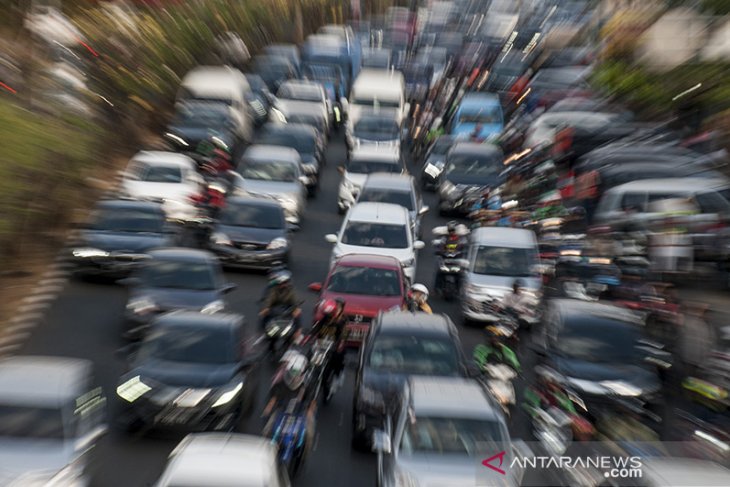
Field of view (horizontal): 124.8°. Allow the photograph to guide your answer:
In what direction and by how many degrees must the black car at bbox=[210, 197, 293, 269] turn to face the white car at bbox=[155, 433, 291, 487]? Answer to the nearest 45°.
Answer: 0° — it already faces it

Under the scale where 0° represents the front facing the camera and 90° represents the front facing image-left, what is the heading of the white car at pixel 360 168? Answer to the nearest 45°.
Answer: approximately 0°
